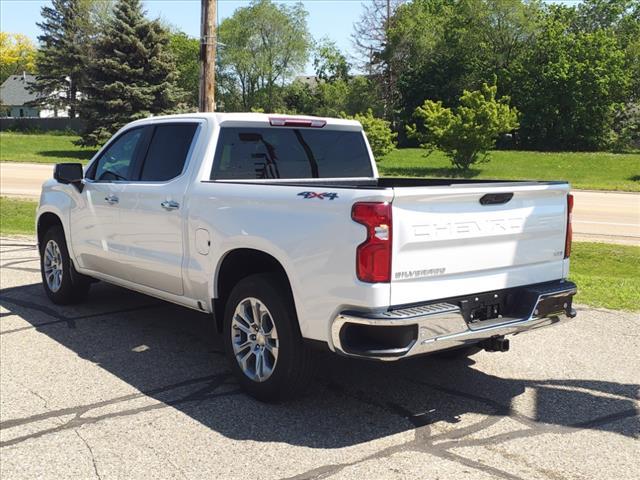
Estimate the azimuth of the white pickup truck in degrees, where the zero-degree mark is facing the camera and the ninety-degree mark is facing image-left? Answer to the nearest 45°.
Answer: approximately 135°

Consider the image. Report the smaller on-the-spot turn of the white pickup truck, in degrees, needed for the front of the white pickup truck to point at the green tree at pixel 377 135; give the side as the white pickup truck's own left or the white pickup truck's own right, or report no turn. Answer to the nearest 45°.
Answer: approximately 45° to the white pickup truck's own right

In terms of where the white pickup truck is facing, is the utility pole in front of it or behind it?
in front

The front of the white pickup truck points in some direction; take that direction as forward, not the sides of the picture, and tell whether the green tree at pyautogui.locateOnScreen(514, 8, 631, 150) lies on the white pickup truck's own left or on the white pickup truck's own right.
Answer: on the white pickup truck's own right

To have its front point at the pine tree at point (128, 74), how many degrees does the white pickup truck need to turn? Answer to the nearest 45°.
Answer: approximately 45° to its right

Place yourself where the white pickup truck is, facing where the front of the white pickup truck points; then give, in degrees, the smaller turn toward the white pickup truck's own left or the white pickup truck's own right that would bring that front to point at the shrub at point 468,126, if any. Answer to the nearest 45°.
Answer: approximately 45° to the white pickup truck's own right

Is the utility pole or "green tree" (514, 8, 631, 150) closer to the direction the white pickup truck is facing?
the utility pole
